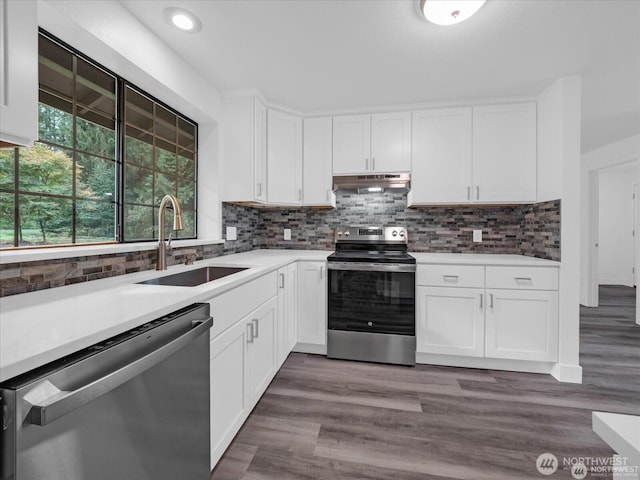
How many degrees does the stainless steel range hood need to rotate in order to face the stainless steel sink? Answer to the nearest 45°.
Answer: approximately 45° to its right

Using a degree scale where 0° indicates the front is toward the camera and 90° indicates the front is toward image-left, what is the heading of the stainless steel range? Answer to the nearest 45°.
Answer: approximately 0°

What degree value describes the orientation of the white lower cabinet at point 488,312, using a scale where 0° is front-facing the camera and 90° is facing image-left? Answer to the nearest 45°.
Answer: approximately 0°

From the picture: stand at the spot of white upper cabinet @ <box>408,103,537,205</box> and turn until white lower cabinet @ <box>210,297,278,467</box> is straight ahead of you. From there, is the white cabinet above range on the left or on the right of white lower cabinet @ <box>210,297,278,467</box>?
right

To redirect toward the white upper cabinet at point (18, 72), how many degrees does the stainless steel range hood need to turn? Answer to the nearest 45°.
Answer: approximately 45° to its right

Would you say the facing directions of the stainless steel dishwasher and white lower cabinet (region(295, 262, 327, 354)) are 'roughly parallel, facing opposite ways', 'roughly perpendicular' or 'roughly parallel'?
roughly perpendicular

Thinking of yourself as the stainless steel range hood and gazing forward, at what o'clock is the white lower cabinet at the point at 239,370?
The white lower cabinet is roughly at 1 o'clock from the stainless steel range hood.

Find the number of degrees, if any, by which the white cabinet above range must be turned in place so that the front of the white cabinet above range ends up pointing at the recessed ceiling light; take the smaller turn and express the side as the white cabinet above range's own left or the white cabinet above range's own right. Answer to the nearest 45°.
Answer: approximately 45° to the white cabinet above range's own right

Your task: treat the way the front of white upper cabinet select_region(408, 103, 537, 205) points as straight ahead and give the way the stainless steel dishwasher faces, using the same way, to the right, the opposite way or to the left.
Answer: to the left
